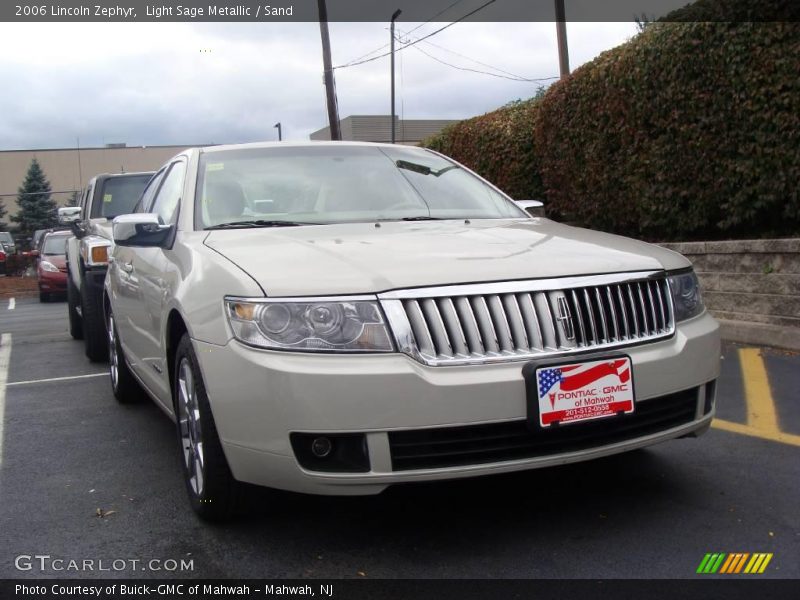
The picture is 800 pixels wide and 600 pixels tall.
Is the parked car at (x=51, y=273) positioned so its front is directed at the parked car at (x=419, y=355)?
yes

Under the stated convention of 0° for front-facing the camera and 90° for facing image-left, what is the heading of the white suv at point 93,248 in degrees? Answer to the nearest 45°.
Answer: approximately 0°

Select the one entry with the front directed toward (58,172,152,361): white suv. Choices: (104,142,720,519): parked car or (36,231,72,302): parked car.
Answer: (36,231,72,302): parked car

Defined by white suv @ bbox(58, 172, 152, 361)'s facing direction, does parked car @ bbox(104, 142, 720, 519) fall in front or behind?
in front

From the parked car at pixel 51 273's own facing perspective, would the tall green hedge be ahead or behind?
ahead

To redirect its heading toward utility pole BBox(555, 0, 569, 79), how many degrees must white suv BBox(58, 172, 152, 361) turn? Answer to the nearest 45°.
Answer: approximately 135° to its left

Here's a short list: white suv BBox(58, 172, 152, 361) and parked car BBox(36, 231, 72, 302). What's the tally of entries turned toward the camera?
2

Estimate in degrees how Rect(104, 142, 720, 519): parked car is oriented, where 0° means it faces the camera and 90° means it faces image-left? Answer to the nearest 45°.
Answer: approximately 315°

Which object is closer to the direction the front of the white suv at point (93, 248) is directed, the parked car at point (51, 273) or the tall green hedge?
the tall green hedge

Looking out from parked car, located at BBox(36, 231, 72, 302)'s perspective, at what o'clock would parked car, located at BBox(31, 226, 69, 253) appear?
parked car, located at BBox(31, 226, 69, 253) is roughly at 6 o'clock from parked car, located at BBox(36, 231, 72, 302).

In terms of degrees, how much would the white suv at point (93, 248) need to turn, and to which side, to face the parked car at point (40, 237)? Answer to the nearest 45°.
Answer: approximately 180°
